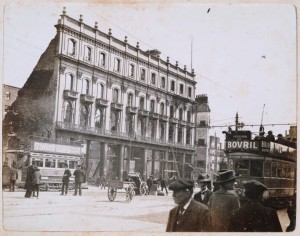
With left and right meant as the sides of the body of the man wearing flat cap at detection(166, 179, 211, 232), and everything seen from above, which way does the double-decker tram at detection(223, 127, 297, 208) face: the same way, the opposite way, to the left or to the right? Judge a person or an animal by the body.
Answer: the same way

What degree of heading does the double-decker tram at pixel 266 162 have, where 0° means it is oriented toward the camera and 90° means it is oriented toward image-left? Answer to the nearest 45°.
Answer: approximately 45°

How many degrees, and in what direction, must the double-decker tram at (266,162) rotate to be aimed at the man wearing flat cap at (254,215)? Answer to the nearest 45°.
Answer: approximately 45° to its left

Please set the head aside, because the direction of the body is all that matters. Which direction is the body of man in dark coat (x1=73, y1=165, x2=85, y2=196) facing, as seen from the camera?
away from the camera

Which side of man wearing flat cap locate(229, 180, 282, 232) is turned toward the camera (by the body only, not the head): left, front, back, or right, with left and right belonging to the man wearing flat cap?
back

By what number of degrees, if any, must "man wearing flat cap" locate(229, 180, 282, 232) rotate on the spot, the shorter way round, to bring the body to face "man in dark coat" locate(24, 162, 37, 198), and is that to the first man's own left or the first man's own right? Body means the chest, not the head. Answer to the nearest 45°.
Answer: approximately 90° to the first man's own left

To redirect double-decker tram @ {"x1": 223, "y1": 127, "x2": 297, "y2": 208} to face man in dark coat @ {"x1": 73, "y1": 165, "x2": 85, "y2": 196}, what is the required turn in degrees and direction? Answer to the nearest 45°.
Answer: approximately 45° to its right

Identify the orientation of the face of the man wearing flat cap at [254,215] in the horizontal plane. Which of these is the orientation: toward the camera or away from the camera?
away from the camera

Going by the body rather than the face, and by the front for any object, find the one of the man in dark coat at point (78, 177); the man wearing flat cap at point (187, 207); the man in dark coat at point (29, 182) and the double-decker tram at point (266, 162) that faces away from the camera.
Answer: the man in dark coat at point (78, 177)
